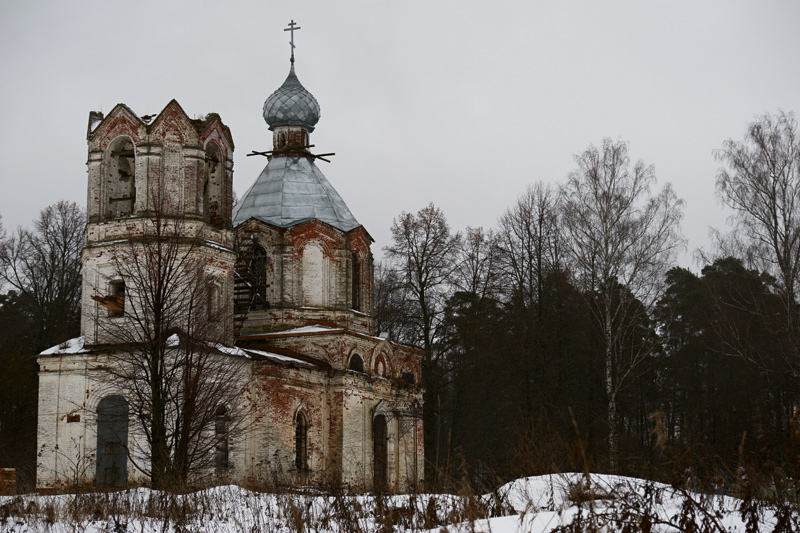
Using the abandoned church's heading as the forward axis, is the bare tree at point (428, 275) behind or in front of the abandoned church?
behind

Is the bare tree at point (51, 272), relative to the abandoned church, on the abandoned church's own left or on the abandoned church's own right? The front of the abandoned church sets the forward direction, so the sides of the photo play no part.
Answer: on the abandoned church's own right

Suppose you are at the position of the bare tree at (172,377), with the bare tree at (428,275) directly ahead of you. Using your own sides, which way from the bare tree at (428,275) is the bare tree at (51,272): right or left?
left

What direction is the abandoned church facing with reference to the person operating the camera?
facing the viewer and to the left of the viewer

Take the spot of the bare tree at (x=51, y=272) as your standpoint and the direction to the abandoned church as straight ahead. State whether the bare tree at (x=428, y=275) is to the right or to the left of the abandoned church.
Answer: left
